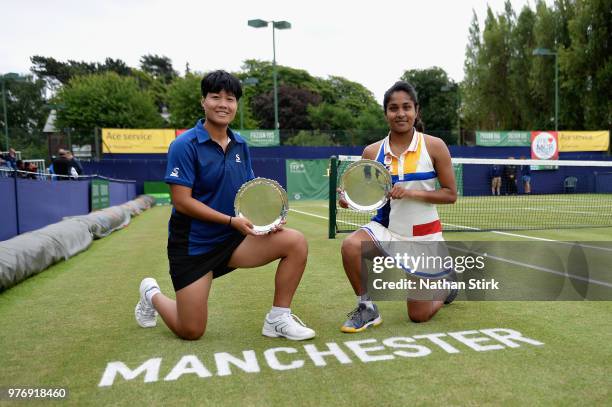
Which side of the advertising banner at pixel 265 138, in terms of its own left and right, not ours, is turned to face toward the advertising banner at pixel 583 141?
left

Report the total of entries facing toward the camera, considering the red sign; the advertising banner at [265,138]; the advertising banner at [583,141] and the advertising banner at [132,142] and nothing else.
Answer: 4

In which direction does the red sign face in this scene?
toward the camera

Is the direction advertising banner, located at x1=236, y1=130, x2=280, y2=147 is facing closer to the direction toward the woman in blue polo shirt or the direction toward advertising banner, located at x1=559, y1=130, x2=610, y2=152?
the woman in blue polo shirt

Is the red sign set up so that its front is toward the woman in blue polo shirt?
yes

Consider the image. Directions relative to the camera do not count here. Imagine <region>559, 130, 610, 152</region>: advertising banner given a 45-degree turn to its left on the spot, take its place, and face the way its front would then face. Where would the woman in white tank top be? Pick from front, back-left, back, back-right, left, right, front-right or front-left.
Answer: front-right

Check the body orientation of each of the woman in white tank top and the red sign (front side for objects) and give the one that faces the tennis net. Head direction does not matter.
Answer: the red sign

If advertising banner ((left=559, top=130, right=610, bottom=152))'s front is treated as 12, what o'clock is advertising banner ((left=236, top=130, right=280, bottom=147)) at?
advertising banner ((left=236, top=130, right=280, bottom=147)) is roughly at 2 o'clock from advertising banner ((left=559, top=130, right=610, bottom=152)).

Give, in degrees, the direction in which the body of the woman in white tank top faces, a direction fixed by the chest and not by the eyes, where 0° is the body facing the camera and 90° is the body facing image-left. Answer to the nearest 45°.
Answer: approximately 45°

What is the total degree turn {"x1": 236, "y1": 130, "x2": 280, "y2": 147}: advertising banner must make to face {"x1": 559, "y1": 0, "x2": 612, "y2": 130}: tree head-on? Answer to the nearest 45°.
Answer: approximately 90° to its left

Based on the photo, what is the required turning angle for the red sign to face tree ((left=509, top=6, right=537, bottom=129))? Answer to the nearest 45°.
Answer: approximately 180°

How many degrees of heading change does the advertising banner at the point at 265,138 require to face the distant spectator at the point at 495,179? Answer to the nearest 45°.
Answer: approximately 90° to its left

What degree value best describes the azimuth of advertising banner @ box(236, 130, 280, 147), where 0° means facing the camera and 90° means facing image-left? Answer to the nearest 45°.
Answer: approximately 0°

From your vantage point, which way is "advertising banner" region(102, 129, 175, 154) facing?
toward the camera
